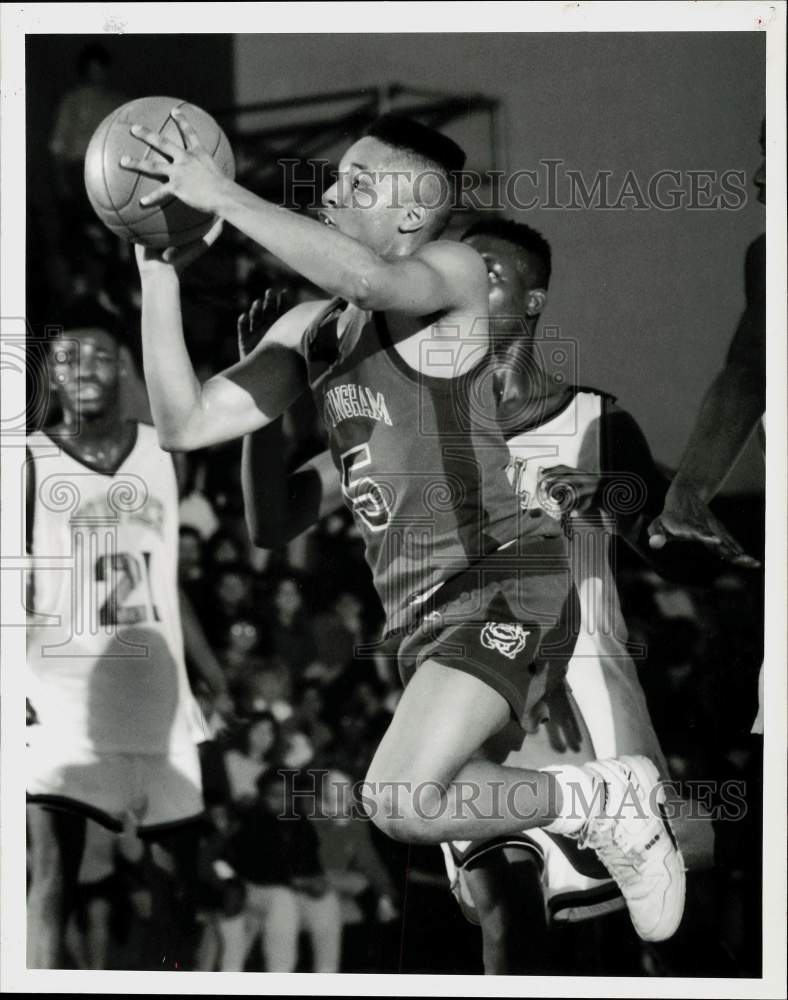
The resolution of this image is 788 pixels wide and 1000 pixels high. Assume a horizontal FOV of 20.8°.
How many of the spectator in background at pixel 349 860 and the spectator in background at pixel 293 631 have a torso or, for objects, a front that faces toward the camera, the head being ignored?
2

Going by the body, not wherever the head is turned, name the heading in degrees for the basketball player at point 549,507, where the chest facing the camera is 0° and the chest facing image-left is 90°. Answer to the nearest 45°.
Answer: approximately 45°

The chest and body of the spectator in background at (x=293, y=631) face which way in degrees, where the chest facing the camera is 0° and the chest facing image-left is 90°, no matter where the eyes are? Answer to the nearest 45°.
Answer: approximately 0°
